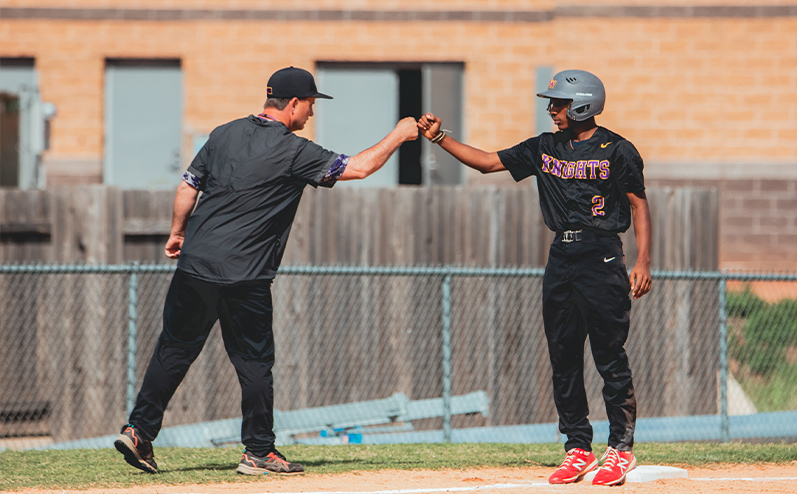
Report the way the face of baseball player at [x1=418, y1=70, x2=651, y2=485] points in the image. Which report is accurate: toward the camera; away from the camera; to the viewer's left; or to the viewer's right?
to the viewer's left

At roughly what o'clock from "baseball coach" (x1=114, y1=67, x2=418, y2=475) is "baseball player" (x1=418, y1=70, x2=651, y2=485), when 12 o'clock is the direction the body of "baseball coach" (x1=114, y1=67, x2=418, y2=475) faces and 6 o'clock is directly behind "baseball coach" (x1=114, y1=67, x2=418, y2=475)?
"baseball player" (x1=418, y1=70, x2=651, y2=485) is roughly at 2 o'clock from "baseball coach" (x1=114, y1=67, x2=418, y2=475).

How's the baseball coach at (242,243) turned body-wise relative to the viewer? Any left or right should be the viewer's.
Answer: facing away from the viewer and to the right of the viewer

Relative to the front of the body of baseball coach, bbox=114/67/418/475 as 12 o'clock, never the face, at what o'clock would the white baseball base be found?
The white baseball base is roughly at 2 o'clock from the baseball coach.

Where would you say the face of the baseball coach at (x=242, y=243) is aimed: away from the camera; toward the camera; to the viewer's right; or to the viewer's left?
to the viewer's right

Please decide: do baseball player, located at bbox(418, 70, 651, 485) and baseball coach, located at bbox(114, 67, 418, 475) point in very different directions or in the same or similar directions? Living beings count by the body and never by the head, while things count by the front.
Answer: very different directions

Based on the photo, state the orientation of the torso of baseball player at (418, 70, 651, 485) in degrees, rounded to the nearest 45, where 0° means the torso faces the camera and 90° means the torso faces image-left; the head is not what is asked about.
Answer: approximately 45°
